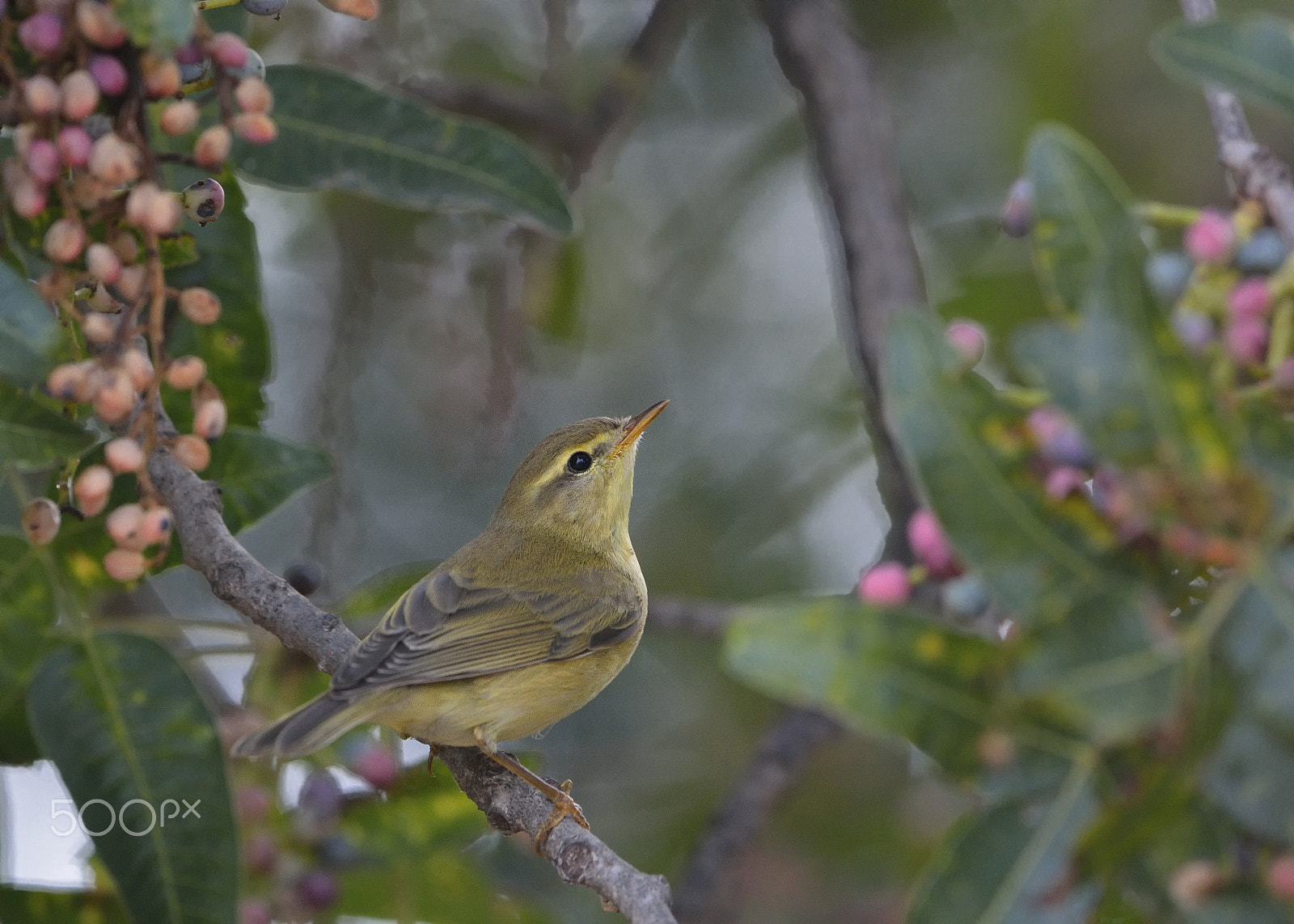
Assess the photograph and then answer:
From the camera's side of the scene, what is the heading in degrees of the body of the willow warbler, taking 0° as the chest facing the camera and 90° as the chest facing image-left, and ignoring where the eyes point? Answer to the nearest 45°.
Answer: approximately 270°
